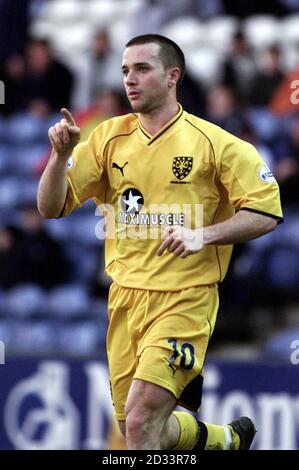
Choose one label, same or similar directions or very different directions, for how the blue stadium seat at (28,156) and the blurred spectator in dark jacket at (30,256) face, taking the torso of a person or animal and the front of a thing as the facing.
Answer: same or similar directions

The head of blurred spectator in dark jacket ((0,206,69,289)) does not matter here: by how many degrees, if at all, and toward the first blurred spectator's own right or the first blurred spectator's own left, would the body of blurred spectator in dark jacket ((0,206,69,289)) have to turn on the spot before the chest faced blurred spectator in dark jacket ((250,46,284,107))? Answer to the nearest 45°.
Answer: approximately 90° to the first blurred spectator's own left

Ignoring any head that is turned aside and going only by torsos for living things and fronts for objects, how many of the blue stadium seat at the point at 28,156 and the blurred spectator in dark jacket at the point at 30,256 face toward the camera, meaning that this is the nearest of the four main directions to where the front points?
2

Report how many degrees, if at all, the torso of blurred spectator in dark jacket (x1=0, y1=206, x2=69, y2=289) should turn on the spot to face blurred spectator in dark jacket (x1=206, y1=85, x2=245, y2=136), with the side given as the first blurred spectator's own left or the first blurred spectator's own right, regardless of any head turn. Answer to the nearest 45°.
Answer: approximately 90° to the first blurred spectator's own left

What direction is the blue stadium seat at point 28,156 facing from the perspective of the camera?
toward the camera

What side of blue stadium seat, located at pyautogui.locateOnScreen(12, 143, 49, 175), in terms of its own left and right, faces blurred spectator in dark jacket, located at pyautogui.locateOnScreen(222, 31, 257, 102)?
left

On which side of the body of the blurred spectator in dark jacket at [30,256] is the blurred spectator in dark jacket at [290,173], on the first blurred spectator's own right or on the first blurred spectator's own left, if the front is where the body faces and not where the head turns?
on the first blurred spectator's own left
